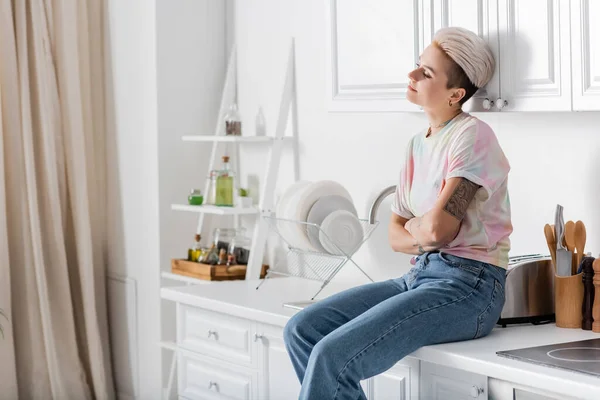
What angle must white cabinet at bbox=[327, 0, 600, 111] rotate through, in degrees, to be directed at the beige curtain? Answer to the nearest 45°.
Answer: approximately 135° to its right

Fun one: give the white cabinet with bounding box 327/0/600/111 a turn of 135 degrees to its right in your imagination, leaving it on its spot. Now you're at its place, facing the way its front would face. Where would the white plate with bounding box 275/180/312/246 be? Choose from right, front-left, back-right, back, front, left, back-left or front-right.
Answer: front

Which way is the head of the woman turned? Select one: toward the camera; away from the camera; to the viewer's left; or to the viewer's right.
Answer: to the viewer's left

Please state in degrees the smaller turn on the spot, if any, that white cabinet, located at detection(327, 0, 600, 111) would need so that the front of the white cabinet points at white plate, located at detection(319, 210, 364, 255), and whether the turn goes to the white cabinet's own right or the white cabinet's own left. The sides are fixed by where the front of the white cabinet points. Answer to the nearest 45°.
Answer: approximately 135° to the white cabinet's own right

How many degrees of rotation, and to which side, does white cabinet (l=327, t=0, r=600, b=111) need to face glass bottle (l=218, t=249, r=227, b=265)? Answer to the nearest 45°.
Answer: approximately 135° to its right
